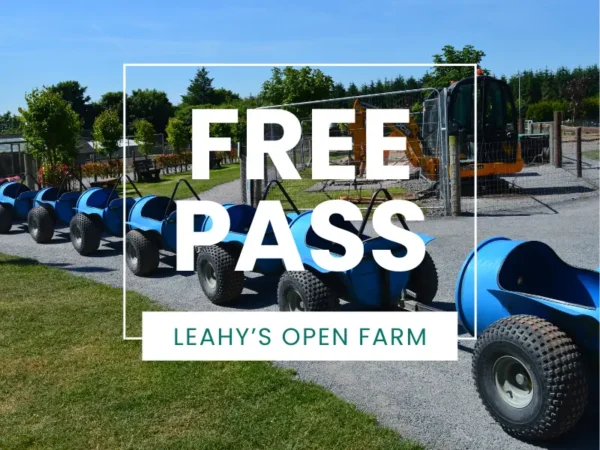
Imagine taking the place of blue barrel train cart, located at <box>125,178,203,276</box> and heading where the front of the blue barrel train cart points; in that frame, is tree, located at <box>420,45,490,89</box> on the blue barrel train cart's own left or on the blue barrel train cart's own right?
on the blue barrel train cart's own left

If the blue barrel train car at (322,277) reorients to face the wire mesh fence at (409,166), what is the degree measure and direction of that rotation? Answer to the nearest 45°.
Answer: approximately 135° to its left

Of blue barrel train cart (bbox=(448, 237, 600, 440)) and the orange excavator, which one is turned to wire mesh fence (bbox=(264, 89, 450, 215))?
the orange excavator

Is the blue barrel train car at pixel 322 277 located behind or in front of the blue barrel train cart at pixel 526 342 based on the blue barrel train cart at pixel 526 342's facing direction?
behind

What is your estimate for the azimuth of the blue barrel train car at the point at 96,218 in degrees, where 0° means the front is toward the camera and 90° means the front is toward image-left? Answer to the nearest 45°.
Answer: approximately 315°

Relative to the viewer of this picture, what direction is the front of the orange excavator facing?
facing to the left of the viewer

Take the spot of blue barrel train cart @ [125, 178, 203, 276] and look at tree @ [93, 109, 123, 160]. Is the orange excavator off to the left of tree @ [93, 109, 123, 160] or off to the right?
right
